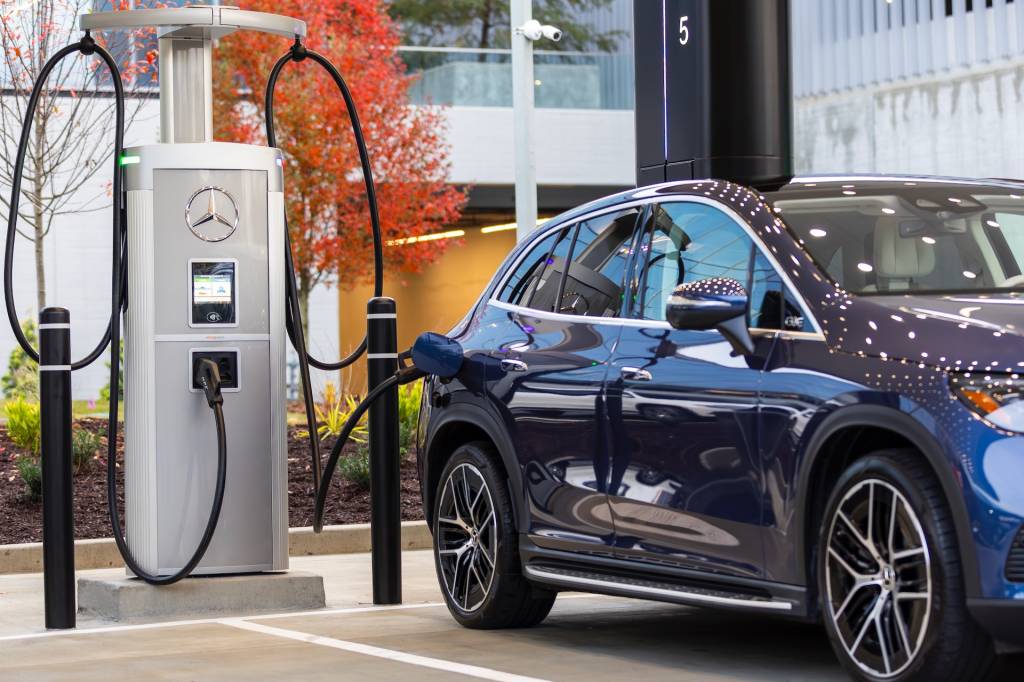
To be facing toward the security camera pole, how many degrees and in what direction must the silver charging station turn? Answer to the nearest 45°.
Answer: approximately 180°

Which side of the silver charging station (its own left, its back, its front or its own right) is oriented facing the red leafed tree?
back

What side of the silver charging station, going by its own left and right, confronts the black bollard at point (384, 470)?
left

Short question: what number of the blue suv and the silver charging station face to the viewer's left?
0

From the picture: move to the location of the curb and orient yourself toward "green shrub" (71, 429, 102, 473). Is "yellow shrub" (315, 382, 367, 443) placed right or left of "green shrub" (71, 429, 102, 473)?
right

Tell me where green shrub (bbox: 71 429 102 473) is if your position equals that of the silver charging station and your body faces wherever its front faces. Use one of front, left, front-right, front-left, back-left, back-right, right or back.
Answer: back

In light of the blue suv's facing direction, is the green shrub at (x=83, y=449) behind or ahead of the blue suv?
behind

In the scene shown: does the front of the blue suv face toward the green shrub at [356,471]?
no

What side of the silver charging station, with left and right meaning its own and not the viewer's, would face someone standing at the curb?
back

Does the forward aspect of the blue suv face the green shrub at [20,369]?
no

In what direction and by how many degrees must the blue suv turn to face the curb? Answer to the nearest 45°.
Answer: approximately 180°

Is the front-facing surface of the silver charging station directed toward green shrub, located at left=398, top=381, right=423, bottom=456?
no

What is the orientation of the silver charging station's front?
toward the camera

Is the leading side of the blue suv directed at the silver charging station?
no

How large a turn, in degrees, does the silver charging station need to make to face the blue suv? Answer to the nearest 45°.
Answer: approximately 45° to its left

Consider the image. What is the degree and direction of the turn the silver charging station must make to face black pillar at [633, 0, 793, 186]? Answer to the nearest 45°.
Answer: approximately 90° to its left

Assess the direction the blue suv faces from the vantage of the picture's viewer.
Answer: facing the viewer and to the right of the viewer
